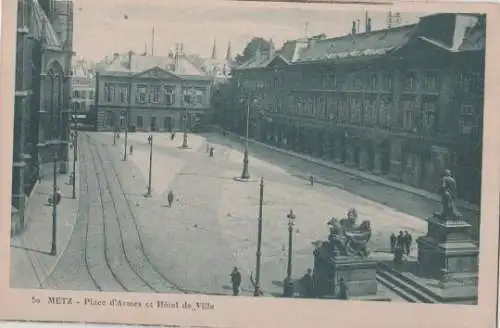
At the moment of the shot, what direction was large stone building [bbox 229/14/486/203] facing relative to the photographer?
facing the viewer and to the left of the viewer
